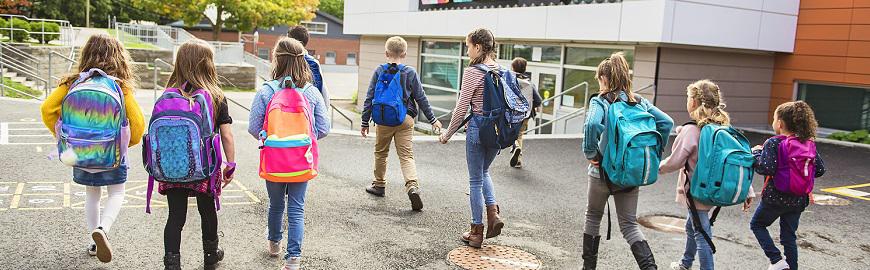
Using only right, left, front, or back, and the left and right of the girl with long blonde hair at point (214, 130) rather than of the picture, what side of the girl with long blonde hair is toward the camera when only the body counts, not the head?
back

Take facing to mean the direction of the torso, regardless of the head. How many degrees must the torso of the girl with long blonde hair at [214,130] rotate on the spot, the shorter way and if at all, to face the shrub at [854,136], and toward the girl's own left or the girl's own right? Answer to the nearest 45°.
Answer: approximately 45° to the girl's own right

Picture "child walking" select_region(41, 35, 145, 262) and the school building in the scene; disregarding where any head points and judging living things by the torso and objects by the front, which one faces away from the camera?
the child walking

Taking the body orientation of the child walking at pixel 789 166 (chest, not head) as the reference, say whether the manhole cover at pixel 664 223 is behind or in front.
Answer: in front

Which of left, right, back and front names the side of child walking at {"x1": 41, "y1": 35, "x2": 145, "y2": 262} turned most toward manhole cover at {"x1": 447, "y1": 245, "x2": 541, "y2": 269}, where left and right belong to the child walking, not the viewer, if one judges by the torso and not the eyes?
right

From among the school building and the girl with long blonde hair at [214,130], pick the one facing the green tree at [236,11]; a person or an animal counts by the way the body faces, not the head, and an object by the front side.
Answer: the girl with long blonde hair

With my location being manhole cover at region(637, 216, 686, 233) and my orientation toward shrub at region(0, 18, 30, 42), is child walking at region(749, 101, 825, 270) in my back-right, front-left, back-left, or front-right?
back-left

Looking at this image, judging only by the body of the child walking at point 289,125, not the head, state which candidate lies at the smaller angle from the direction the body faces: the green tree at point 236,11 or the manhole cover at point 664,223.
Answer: the green tree

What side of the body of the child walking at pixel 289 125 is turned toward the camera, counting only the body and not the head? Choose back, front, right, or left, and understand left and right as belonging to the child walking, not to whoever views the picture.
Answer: back

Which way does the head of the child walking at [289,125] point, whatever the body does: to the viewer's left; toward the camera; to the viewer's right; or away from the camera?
away from the camera

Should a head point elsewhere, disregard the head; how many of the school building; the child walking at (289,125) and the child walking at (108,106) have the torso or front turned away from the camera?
2

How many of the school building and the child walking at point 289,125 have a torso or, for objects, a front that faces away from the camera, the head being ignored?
1

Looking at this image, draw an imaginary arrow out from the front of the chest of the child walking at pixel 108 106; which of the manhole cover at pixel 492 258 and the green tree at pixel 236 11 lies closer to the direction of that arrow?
the green tree

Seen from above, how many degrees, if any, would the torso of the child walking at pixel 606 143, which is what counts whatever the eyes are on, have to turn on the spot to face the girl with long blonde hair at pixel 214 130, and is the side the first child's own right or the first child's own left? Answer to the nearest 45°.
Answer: approximately 90° to the first child's own left

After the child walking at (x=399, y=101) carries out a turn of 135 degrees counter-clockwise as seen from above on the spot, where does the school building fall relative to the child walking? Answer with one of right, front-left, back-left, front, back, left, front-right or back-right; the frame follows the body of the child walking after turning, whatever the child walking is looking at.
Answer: back

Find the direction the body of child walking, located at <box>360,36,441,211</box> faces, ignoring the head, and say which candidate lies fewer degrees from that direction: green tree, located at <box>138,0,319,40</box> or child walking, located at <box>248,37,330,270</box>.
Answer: the green tree

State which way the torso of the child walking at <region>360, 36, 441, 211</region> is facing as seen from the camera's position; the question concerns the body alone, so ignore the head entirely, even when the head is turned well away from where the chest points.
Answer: away from the camera

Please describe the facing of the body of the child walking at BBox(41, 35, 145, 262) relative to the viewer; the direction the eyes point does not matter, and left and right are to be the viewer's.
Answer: facing away from the viewer

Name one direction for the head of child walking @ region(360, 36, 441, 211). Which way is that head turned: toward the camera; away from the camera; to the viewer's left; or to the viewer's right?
away from the camera

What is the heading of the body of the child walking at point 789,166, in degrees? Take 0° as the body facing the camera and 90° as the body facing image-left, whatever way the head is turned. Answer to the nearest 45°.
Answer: approximately 135°

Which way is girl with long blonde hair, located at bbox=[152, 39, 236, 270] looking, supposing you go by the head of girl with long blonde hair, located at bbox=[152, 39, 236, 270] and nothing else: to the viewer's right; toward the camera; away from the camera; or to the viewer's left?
away from the camera

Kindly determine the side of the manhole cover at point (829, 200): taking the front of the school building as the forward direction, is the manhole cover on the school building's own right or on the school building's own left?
on the school building's own left
